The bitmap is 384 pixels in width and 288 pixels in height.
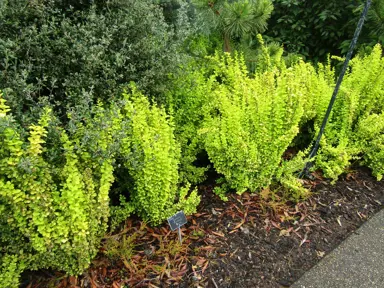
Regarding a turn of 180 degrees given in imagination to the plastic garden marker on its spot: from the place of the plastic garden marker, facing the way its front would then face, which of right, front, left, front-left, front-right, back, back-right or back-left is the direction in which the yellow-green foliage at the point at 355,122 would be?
front-right

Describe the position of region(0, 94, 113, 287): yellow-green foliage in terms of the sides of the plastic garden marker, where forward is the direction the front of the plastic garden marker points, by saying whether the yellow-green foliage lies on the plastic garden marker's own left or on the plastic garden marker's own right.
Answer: on the plastic garden marker's own right

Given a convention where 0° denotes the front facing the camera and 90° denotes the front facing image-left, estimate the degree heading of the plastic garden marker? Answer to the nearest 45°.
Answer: approximately 0°

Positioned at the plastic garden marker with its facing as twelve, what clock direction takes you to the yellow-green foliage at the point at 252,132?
The yellow-green foliage is roughly at 7 o'clock from the plastic garden marker.

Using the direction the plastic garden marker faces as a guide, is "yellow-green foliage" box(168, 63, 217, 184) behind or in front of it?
behind

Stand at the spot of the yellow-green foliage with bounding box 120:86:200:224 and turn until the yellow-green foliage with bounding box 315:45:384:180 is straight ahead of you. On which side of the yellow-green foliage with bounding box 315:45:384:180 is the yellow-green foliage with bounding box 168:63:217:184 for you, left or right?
left
